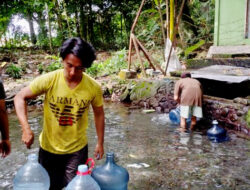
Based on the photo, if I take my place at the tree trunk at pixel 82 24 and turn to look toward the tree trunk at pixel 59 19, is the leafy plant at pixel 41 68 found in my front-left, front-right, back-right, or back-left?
front-left

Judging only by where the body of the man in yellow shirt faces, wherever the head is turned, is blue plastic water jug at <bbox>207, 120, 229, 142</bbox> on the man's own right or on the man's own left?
on the man's own left

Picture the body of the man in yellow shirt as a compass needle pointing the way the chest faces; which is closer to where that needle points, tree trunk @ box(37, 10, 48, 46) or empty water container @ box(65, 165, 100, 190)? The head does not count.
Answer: the empty water container

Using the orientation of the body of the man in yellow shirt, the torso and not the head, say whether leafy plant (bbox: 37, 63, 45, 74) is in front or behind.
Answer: behind

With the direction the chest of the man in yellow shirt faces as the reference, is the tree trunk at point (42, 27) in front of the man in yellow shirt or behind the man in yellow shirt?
behind

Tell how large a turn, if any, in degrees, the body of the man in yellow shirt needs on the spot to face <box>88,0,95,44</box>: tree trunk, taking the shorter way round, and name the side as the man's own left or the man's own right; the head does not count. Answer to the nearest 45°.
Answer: approximately 180°

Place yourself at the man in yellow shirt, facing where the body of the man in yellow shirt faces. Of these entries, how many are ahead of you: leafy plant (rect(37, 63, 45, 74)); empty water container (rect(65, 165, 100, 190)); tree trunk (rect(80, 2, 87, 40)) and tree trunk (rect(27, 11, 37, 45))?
1

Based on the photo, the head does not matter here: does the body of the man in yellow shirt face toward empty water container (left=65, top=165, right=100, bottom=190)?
yes

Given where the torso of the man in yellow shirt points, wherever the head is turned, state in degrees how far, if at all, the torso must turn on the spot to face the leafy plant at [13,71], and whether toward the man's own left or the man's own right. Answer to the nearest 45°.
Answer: approximately 180°

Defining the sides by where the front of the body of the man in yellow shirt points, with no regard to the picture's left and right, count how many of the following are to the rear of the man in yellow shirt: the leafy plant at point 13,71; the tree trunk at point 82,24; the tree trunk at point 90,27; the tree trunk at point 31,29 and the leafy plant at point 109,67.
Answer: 5

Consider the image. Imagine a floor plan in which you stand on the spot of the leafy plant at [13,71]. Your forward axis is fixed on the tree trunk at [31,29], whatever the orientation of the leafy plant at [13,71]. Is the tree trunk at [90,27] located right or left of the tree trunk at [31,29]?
right

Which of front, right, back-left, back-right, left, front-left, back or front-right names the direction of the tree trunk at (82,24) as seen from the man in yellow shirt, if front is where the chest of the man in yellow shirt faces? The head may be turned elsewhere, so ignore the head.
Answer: back

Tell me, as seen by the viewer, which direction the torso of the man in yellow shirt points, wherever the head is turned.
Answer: toward the camera

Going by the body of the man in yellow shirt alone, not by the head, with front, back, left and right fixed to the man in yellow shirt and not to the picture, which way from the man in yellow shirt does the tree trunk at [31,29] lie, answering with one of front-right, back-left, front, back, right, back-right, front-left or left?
back
